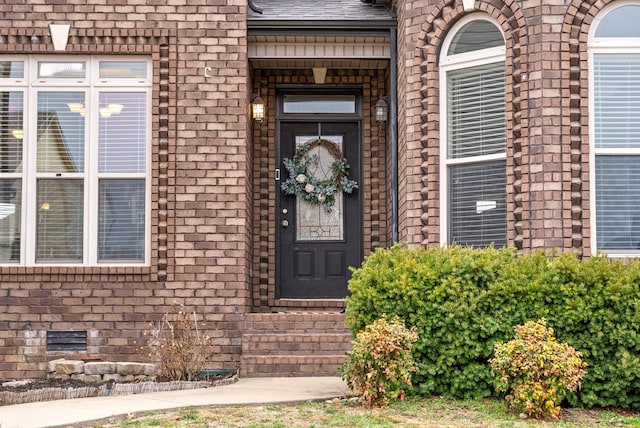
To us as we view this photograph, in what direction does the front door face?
facing the viewer

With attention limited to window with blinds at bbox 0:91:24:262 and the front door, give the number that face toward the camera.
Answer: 2

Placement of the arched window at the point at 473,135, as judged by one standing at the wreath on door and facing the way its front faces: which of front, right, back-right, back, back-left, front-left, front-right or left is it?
front-left

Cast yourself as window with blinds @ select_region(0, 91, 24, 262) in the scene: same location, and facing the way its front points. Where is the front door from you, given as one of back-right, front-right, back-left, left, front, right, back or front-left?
left

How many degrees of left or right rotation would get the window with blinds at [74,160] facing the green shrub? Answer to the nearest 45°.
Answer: approximately 45° to its left

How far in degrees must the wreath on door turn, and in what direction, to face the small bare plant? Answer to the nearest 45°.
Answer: approximately 45° to its right

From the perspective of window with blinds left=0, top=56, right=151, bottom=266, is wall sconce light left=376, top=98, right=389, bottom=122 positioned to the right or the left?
on its left

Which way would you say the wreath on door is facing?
toward the camera

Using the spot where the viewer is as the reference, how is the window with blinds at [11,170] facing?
facing the viewer
